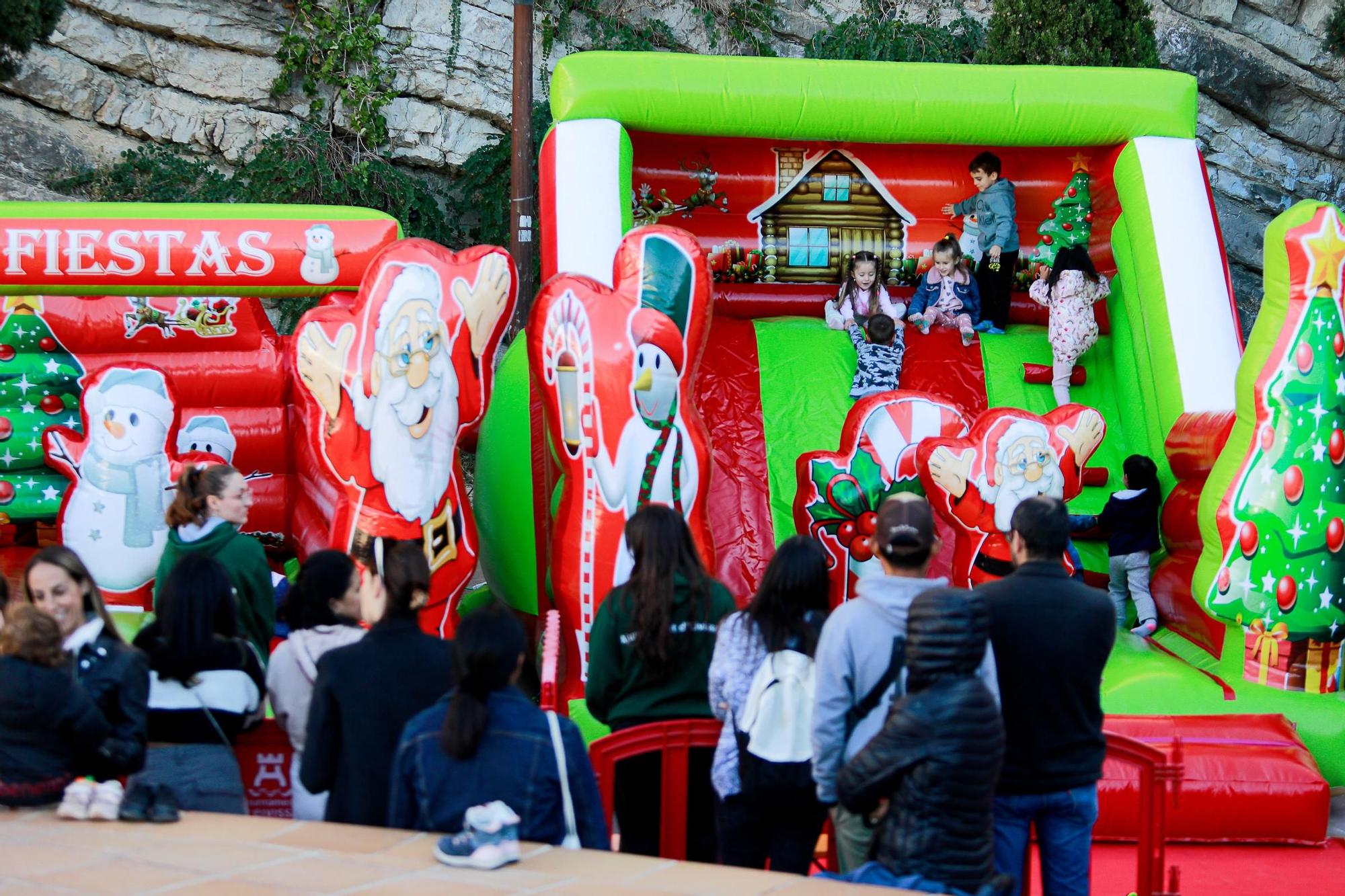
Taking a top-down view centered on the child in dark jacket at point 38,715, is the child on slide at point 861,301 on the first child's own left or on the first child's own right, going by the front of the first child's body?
on the first child's own right

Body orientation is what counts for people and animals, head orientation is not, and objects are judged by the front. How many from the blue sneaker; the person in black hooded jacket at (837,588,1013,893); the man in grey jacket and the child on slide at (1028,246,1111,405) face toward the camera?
0

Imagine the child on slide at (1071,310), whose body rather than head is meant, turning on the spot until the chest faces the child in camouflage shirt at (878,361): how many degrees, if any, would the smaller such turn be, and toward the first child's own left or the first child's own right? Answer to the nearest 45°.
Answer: approximately 90° to the first child's own left

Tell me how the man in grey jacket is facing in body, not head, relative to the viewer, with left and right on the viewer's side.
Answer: facing away from the viewer

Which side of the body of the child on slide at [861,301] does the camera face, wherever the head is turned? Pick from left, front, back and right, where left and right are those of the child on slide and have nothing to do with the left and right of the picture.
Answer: front

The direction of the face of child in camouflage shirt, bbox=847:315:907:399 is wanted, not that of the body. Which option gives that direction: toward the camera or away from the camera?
away from the camera

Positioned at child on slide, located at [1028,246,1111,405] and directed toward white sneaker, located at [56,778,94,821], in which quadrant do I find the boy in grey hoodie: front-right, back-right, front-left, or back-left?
back-right

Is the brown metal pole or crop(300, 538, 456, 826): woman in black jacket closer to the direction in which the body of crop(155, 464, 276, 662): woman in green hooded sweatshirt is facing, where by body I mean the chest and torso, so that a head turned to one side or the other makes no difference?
the brown metal pole

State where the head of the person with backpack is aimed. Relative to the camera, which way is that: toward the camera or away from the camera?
away from the camera

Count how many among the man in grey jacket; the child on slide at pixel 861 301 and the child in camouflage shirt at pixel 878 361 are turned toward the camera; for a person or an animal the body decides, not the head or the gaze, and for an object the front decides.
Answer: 1

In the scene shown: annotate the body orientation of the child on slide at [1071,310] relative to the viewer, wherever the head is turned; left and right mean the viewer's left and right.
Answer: facing away from the viewer

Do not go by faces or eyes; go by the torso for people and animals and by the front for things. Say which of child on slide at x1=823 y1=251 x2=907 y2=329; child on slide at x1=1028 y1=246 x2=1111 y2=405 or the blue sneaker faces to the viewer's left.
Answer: the blue sneaker

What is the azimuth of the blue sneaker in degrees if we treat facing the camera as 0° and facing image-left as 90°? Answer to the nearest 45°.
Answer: approximately 90°

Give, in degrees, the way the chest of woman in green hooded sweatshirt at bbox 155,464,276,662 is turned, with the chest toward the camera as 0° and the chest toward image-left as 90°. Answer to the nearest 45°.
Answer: approximately 225°
